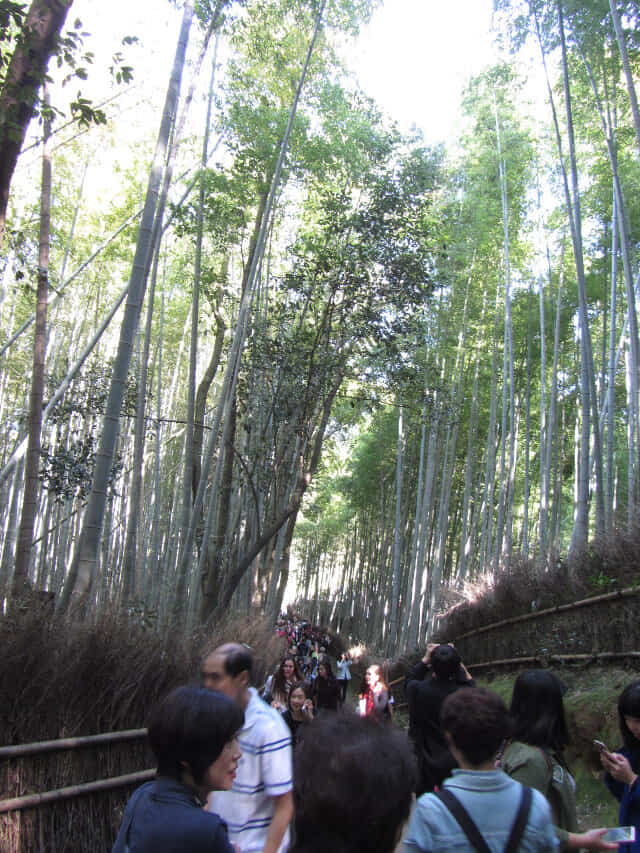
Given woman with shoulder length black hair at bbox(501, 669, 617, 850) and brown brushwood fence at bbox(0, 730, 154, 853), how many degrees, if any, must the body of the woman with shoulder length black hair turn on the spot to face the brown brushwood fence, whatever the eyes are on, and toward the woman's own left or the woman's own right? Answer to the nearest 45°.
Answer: approximately 135° to the woman's own left

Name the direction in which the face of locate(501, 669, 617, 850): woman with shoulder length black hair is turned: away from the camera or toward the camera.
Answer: away from the camera

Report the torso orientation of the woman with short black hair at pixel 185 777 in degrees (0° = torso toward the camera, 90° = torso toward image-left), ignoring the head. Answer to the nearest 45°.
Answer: approximately 225°

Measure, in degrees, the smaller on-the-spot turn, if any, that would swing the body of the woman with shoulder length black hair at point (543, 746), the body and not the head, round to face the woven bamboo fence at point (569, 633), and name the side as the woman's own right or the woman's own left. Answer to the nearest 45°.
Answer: approximately 45° to the woman's own left

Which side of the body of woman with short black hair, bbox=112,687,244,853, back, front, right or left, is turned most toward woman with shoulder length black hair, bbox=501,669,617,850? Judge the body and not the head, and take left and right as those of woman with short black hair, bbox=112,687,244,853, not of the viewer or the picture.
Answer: front

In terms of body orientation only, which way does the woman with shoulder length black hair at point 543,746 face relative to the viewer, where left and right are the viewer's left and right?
facing away from the viewer and to the right of the viewer

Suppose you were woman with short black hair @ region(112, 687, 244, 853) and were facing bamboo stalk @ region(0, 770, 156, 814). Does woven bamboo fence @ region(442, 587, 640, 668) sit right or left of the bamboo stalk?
right
